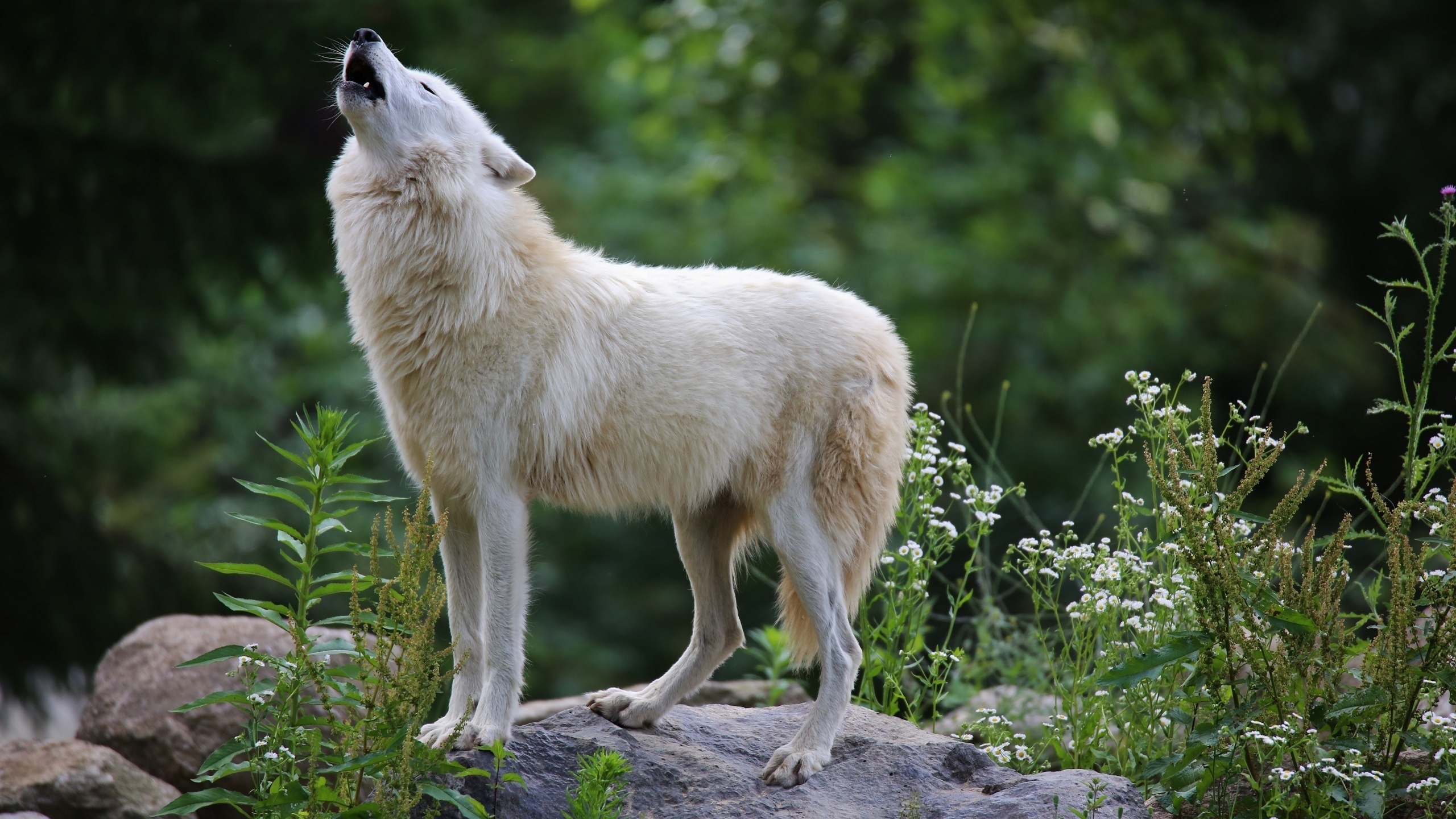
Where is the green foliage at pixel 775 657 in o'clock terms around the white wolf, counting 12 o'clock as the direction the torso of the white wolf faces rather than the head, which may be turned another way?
The green foliage is roughly at 4 o'clock from the white wolf.

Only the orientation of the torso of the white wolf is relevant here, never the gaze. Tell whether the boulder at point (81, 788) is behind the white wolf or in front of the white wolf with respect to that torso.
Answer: in front

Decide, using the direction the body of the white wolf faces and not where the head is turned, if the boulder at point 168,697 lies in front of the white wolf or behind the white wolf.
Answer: in front

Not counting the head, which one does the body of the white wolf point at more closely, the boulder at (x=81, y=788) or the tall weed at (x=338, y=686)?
the boulder

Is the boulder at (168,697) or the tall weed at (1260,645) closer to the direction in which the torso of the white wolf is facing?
the boulder

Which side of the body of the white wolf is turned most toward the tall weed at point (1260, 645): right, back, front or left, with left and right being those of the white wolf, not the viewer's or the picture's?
back

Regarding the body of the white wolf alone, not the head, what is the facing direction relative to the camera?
to the viewer's left

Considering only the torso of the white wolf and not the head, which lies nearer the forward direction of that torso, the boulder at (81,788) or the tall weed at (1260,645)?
the boulder

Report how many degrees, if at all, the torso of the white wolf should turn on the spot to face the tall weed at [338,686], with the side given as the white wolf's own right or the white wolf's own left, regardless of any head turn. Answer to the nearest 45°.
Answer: approximately 45° to the white wolf's own left
